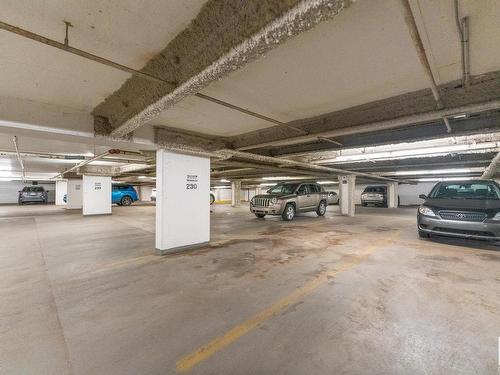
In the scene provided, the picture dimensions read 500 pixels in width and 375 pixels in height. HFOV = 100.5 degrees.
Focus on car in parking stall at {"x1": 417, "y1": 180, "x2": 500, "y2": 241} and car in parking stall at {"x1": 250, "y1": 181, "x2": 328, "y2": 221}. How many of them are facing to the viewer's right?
0

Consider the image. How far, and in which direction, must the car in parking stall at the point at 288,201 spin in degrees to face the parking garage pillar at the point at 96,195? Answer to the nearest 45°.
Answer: approximately 45° to its right

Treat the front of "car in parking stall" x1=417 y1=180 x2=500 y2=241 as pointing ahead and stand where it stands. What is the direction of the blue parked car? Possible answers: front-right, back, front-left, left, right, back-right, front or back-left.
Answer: right

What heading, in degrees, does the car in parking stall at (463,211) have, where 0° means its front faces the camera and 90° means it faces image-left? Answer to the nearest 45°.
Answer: approximately 0°

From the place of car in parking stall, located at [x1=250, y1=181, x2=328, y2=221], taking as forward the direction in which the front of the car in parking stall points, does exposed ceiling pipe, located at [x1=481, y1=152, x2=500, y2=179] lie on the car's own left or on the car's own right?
on the car's own left

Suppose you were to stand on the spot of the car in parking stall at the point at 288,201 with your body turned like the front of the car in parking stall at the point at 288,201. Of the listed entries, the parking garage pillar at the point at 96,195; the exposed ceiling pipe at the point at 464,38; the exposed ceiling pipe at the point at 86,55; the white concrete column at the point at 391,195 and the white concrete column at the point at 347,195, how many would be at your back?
2

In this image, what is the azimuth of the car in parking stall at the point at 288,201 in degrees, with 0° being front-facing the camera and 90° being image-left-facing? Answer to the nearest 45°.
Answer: approximately 45°

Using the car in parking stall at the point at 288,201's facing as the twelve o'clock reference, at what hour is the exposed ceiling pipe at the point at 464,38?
The exposed ceiling pipe is roughly at 10 o'clock from the car in parking stall.

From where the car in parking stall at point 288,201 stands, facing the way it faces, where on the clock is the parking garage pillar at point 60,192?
The parking garage pillar is roughly at 2 o'clock from the car in parking stall.

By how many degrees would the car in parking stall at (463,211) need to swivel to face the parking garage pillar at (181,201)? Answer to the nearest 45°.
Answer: approximately 45° to its right
